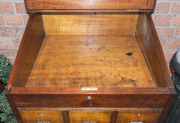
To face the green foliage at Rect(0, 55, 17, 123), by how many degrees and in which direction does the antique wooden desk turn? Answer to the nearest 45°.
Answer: approximately 135° to its right

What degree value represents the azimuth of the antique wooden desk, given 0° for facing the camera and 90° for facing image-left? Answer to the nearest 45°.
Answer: approximately 0°
